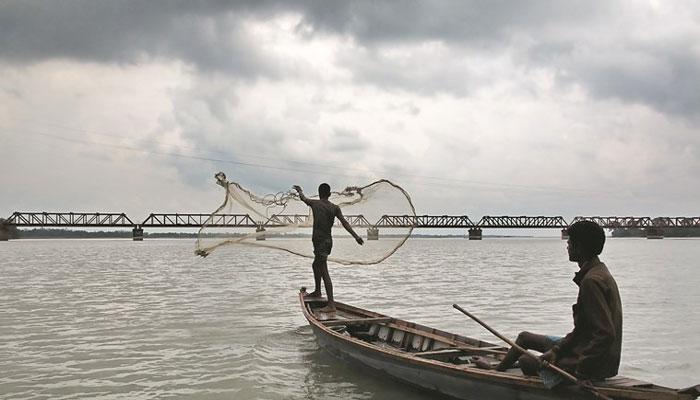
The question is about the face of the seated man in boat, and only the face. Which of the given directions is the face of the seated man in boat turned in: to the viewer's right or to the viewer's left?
to the viewer's left

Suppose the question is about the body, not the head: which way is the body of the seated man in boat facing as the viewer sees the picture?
to the viewer's left
